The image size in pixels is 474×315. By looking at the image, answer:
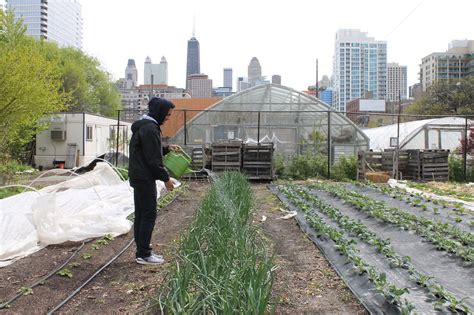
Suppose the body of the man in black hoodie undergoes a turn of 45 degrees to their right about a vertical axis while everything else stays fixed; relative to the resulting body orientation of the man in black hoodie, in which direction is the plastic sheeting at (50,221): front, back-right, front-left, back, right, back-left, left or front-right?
back

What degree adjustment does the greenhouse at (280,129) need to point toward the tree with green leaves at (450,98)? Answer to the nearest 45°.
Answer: approximately 135° to its left

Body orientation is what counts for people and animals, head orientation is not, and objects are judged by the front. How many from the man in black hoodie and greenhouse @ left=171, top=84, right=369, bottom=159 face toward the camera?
1

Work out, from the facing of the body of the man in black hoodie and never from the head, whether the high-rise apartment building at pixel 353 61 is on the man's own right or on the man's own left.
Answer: on the man's own left

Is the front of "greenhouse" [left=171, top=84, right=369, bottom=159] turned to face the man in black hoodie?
yes

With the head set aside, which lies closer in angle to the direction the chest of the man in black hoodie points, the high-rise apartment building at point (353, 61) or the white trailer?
the high-rise apartment building

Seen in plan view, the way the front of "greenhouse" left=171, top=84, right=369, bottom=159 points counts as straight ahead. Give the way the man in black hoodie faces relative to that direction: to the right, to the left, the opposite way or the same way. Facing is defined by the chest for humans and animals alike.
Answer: to the left

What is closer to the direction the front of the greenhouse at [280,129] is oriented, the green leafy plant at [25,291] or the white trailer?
the green leafy plant

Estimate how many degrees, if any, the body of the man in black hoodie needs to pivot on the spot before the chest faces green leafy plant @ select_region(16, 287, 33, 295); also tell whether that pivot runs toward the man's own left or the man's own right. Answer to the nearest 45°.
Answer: approximately 135° to the man's own right

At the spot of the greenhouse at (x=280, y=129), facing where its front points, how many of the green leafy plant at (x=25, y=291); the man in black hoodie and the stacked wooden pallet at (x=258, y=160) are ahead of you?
3

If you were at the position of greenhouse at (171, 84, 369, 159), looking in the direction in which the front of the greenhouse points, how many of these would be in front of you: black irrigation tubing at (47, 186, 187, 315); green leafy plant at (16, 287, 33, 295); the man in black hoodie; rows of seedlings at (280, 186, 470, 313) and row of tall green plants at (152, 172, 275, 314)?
5

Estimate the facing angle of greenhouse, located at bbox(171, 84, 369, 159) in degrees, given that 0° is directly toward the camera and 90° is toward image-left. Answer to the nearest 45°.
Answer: approximately 0°

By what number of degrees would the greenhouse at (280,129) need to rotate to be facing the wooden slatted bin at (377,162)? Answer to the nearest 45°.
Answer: approximately 45° to its left

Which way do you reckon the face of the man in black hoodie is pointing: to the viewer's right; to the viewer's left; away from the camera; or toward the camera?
to the viewer's right

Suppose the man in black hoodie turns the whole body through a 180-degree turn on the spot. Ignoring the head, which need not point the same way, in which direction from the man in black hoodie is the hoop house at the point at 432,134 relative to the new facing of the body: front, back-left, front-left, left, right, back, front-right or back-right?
back-right

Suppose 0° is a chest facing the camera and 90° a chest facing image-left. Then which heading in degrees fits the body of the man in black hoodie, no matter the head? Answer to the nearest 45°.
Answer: approximately 270°
